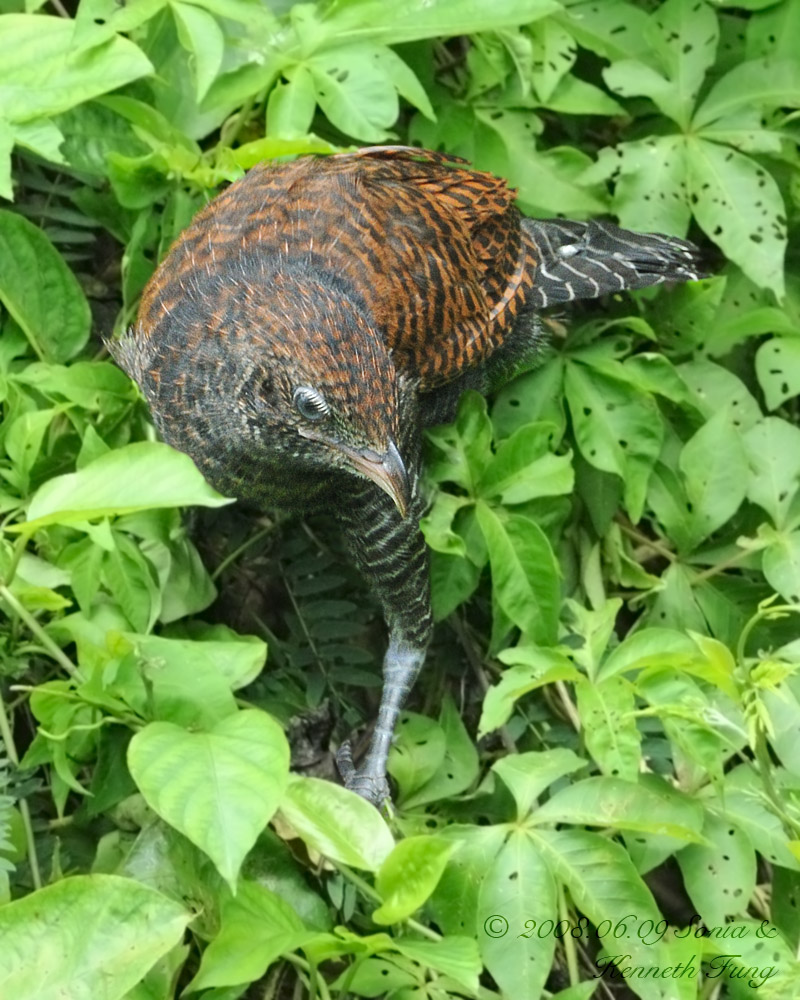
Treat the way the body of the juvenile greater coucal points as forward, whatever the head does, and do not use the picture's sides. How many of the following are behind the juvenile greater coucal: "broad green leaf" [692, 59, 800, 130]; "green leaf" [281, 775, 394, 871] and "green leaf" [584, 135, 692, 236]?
2

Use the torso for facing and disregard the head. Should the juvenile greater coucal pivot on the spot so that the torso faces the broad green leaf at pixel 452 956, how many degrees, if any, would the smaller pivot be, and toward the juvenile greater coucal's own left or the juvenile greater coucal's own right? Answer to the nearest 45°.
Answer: approximately 45° to the juvenile greater coucal's own left

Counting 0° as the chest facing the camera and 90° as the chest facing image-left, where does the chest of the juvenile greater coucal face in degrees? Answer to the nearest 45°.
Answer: approximately 45°

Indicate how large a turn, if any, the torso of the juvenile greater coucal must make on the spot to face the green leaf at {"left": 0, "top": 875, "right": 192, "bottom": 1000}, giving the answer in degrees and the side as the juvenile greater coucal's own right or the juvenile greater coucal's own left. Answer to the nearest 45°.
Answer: approximately 45° to the juvenile greater coucal's own left

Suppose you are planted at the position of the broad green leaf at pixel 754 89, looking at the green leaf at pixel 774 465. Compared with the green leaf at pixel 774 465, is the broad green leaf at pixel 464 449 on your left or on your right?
right

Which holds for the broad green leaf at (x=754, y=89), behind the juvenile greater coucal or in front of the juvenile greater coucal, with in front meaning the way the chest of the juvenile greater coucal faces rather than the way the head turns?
behind
